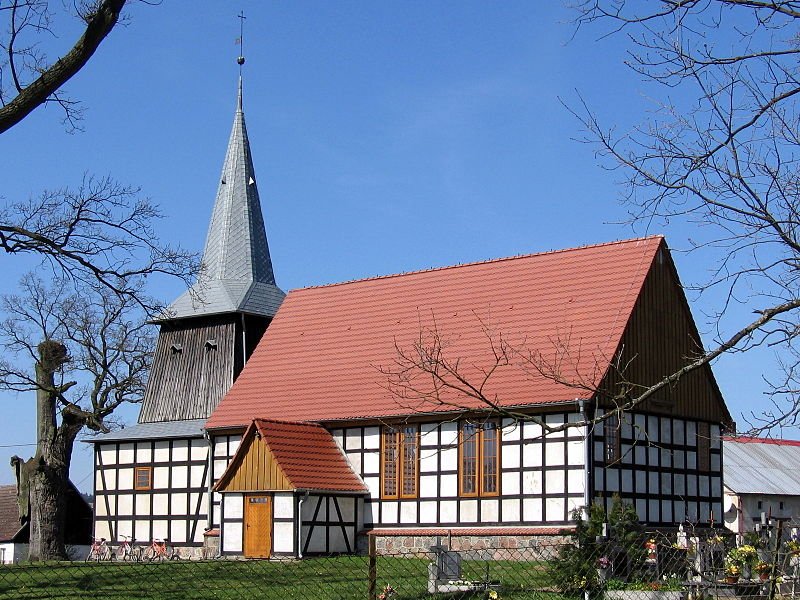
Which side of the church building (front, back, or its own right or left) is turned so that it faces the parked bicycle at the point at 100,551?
right

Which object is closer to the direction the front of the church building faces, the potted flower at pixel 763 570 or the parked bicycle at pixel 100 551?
the parked bicycle

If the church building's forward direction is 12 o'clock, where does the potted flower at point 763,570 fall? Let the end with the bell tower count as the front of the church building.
The potted flower is roughly at 7 o'clock from the church building.

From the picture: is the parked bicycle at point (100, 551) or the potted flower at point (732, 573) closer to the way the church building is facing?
the parked bicycle

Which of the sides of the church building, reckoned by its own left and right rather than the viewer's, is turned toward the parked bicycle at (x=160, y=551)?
right
